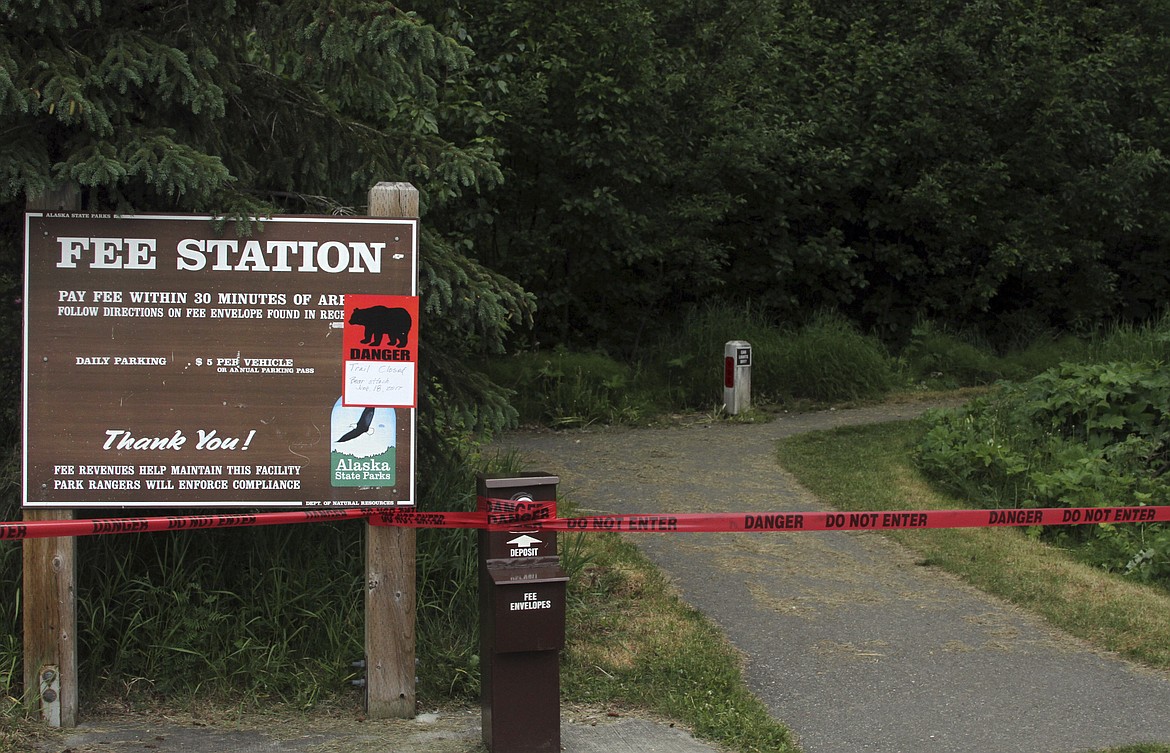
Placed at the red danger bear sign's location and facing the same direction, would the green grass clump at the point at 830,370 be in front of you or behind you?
behind

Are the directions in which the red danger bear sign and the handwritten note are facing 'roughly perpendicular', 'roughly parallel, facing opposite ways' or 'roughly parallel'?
roughly parallel

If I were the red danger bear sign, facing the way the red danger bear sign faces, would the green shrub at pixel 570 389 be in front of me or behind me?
behind

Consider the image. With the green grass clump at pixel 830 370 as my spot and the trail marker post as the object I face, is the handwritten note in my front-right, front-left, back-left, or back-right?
front-left

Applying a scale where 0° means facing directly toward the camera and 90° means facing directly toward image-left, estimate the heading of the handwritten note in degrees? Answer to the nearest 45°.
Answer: approximately 0°

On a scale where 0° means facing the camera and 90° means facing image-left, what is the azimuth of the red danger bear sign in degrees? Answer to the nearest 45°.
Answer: approximately 0°

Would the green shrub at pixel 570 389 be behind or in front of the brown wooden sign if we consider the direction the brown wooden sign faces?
behind

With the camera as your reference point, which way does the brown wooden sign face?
facing the viewer

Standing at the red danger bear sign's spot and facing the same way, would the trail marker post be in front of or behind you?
behind

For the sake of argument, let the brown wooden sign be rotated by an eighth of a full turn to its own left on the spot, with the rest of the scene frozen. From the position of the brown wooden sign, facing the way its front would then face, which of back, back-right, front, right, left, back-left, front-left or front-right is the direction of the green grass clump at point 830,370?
left

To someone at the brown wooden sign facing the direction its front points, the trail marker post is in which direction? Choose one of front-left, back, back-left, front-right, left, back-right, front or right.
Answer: back-left

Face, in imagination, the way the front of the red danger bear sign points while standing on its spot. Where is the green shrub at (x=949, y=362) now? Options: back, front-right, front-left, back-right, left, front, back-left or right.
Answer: back-left
